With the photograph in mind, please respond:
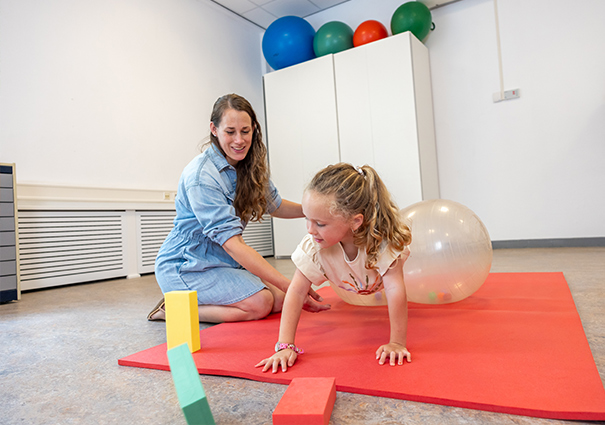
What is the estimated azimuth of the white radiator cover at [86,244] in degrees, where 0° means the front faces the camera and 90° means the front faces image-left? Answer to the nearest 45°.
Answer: approximately 315°

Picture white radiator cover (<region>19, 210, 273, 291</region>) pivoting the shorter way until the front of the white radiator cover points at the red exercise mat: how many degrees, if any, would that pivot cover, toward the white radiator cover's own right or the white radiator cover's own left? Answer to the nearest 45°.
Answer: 0° — it already faces it

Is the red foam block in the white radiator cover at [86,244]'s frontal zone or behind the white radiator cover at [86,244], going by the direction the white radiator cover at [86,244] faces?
frontal zone

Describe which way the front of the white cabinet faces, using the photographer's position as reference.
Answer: facing the viewer and to the left of the viewer

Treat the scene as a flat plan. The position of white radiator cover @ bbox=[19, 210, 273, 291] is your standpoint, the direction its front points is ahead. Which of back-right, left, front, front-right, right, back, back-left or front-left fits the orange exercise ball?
front-left

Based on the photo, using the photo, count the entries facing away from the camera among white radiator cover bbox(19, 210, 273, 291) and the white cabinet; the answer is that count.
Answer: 0

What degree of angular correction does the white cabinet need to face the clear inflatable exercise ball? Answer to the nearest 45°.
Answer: approximately 45° to its left

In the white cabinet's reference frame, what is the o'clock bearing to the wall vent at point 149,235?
The wall vent is roughly at 1 o'clock from the white cabinet.

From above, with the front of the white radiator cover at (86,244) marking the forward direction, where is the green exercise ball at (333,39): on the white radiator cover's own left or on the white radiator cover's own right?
on the white radiator cover's own left

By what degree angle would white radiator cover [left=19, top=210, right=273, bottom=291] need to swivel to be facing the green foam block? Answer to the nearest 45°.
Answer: approximately 45° to its right

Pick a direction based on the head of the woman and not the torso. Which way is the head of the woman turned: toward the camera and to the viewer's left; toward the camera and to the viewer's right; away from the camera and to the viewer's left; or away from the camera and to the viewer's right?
toward the camera and to the viewer's right

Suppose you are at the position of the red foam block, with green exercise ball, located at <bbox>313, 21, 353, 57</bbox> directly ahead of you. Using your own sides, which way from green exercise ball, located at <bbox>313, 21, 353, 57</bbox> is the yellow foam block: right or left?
left

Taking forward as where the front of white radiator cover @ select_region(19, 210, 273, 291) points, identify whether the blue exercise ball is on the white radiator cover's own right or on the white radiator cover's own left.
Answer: on the white radiator cover's own left
